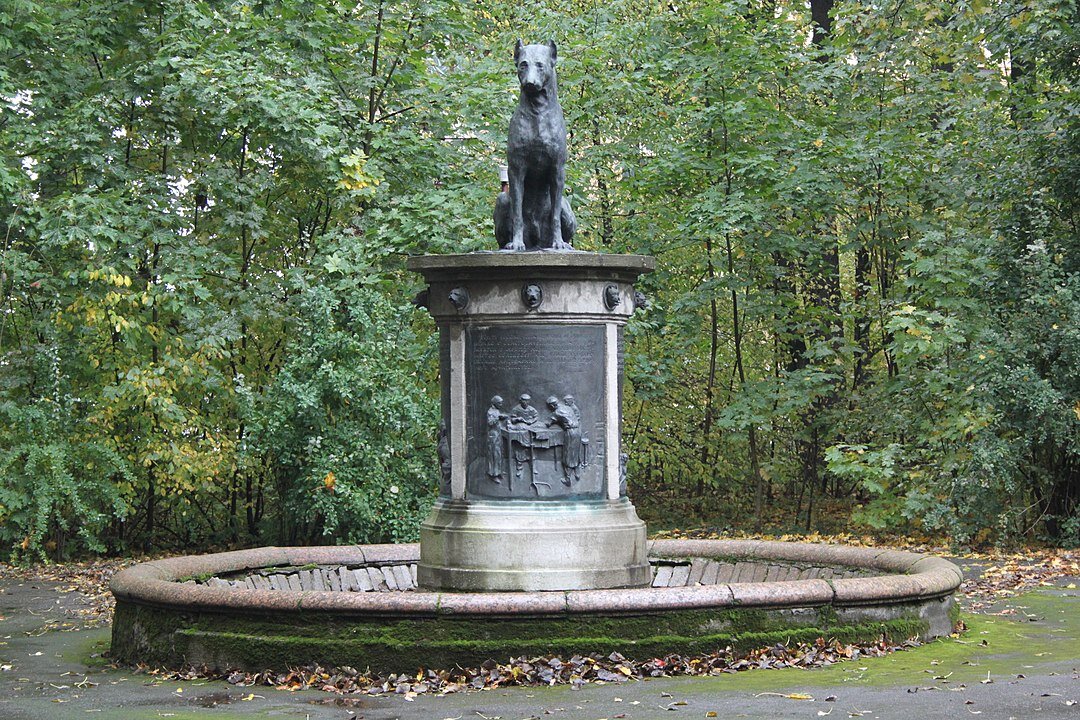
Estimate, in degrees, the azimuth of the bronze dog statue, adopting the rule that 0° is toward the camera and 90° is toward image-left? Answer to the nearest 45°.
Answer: approximately 0°

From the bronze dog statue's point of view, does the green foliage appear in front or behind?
behind
